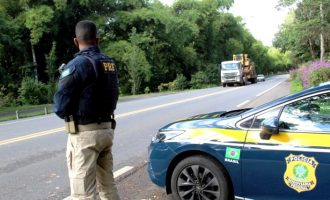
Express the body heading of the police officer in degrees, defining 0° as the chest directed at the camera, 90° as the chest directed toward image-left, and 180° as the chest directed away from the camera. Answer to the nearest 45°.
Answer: approximately 135°

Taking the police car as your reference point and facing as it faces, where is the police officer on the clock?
The police officer is roughly at 11 o'clock from the police car.

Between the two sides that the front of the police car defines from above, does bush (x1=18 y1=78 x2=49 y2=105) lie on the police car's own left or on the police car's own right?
on the police car's own right

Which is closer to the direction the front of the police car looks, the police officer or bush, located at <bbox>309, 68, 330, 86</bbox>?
the police officer

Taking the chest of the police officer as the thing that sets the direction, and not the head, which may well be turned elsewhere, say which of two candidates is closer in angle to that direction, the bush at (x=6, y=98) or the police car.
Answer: the bush

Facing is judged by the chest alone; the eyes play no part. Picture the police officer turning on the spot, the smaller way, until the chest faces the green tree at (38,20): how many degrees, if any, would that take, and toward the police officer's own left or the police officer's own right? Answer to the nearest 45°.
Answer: approximately 45° to the police officer's own right

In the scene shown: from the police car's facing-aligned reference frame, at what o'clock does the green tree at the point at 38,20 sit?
The green tree is roughly at 2 o'clock from the police car.

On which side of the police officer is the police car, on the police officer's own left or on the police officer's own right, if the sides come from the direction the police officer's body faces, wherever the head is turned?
on the police officer's own right

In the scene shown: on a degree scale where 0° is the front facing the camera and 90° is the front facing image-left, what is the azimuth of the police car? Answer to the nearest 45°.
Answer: approximately 90°

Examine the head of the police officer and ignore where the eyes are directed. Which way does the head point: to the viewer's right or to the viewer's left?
to the viewer's left
